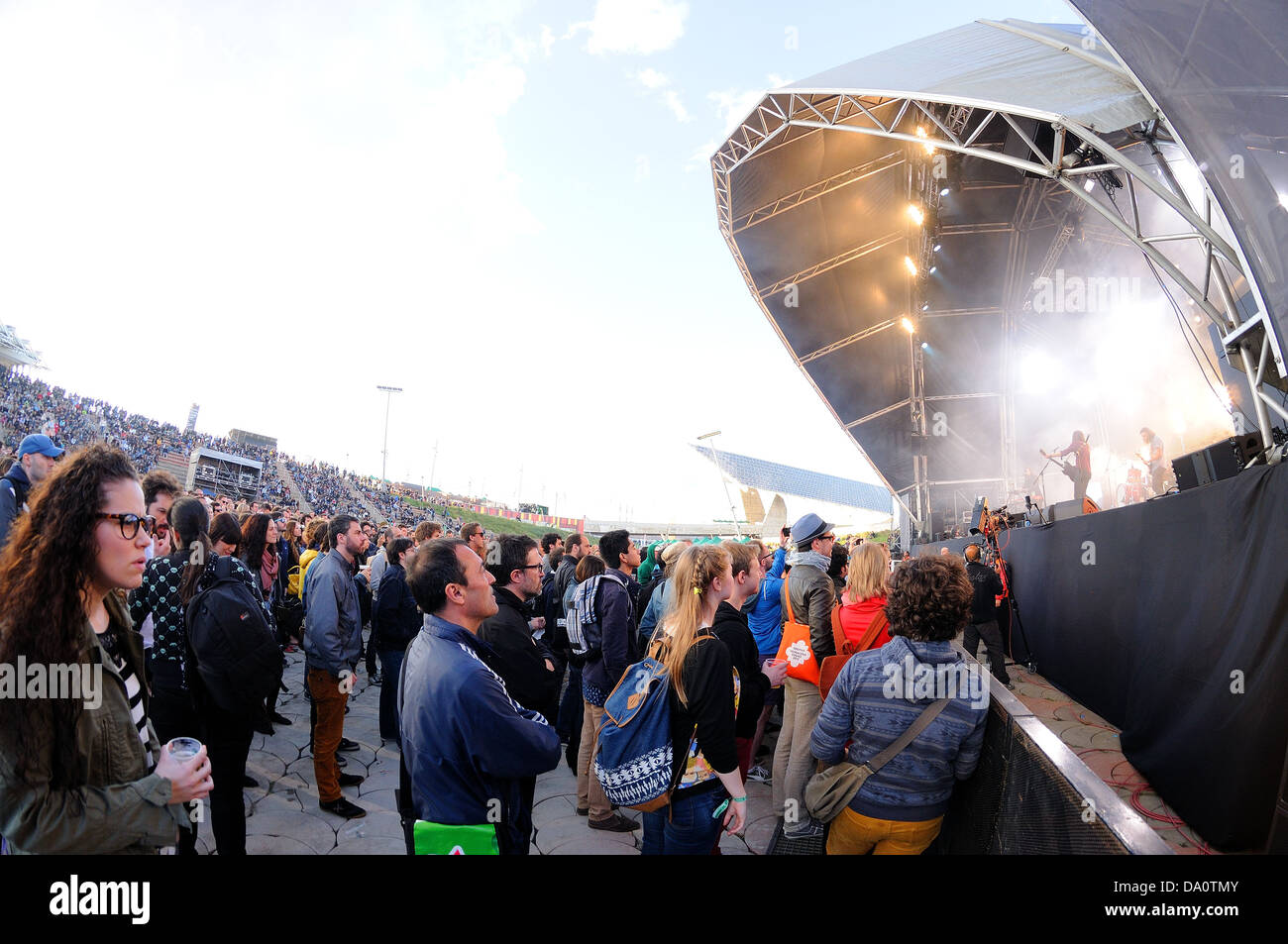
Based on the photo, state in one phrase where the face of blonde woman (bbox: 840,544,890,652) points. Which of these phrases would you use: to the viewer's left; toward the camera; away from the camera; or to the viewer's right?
away from the camera

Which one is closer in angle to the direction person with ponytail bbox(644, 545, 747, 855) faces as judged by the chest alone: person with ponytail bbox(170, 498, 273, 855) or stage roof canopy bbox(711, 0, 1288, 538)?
the stage roof canopy

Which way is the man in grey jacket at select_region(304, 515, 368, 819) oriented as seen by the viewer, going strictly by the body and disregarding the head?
to the viewer's right

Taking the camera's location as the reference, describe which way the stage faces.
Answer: facing the viewer and to the left of the viewer

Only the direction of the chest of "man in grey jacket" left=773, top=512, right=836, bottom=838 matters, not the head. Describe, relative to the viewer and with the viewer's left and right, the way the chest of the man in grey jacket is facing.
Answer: facing to the right of the viewer

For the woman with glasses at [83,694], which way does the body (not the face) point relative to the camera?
to the viewer's right

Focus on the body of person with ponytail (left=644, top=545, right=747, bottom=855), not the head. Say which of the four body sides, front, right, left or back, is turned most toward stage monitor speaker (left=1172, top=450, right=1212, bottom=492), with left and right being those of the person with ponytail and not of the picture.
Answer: front

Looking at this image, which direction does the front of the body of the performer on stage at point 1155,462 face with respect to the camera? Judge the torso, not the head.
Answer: to the viewer's left

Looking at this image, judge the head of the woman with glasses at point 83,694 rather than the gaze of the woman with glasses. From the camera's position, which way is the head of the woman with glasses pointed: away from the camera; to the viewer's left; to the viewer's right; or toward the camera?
to the viewer's right

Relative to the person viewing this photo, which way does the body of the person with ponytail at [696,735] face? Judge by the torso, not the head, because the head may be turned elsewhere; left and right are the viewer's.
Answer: facing away from the viewer and to the right of the viewer
